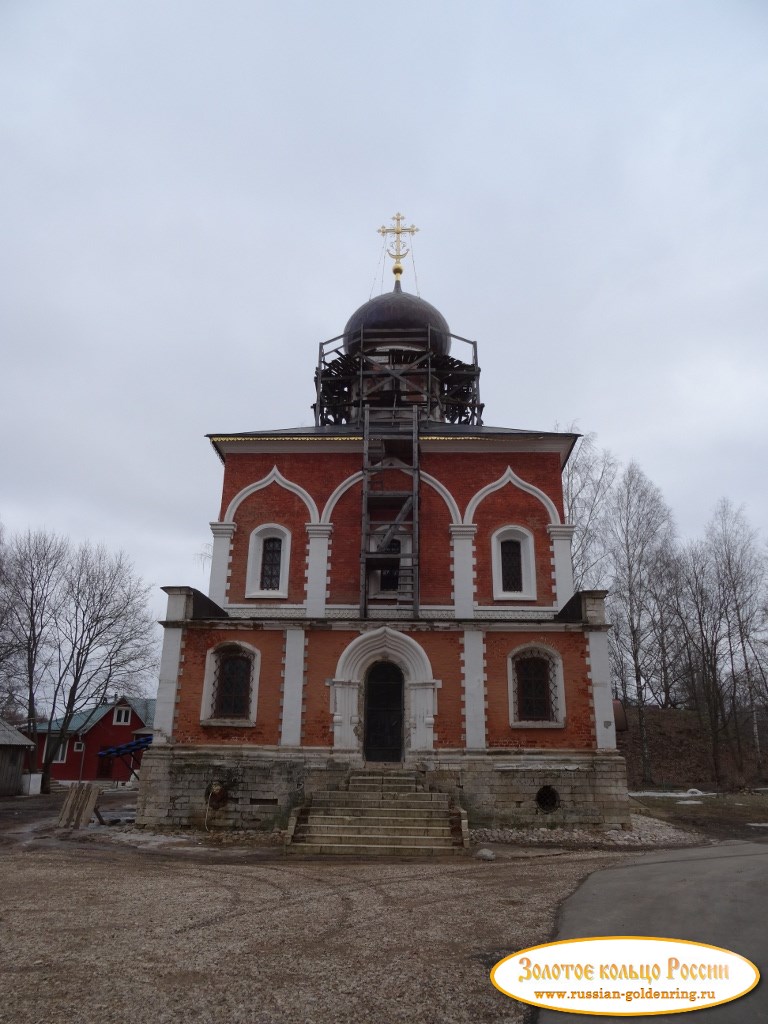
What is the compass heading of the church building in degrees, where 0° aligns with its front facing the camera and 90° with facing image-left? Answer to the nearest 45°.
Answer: approximately 0°

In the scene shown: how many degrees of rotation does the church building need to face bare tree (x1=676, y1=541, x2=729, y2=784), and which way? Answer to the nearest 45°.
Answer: approximately 135° to its left

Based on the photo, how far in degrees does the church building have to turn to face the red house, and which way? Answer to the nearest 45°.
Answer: approximately 135° to its right
